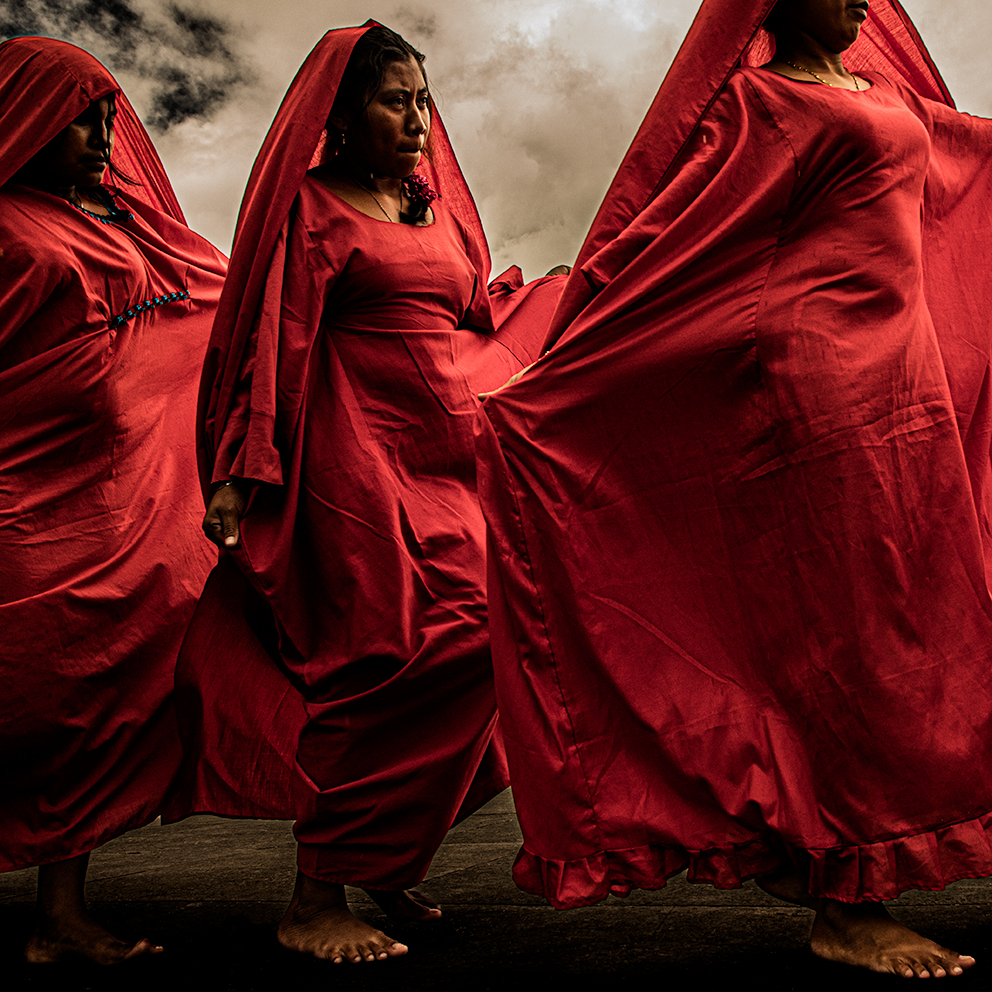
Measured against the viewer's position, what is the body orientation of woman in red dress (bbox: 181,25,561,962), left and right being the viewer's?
facing the viewer and to the right of the viewer

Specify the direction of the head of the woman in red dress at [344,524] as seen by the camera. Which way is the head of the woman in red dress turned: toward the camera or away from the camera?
toward the camera
